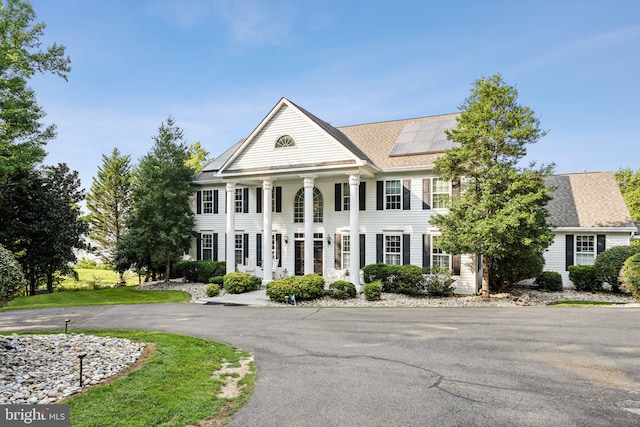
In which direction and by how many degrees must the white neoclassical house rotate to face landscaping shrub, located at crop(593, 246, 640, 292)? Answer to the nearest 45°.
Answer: approximately 135° to its left

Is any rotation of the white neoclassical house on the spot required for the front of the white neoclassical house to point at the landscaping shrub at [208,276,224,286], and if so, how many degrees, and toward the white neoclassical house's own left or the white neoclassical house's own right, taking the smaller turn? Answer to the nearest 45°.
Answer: approximately 45° to the white neoclassical house's own right

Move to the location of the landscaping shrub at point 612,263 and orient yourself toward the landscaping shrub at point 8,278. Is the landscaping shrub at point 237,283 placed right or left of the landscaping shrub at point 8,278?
right

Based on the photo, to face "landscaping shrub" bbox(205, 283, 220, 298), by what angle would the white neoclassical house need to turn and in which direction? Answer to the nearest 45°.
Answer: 0° — it already faces it

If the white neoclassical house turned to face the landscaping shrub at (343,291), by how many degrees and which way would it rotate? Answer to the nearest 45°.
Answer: approximately 45° to its left

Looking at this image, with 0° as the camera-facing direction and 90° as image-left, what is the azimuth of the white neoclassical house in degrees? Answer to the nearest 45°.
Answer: approximately 45°
